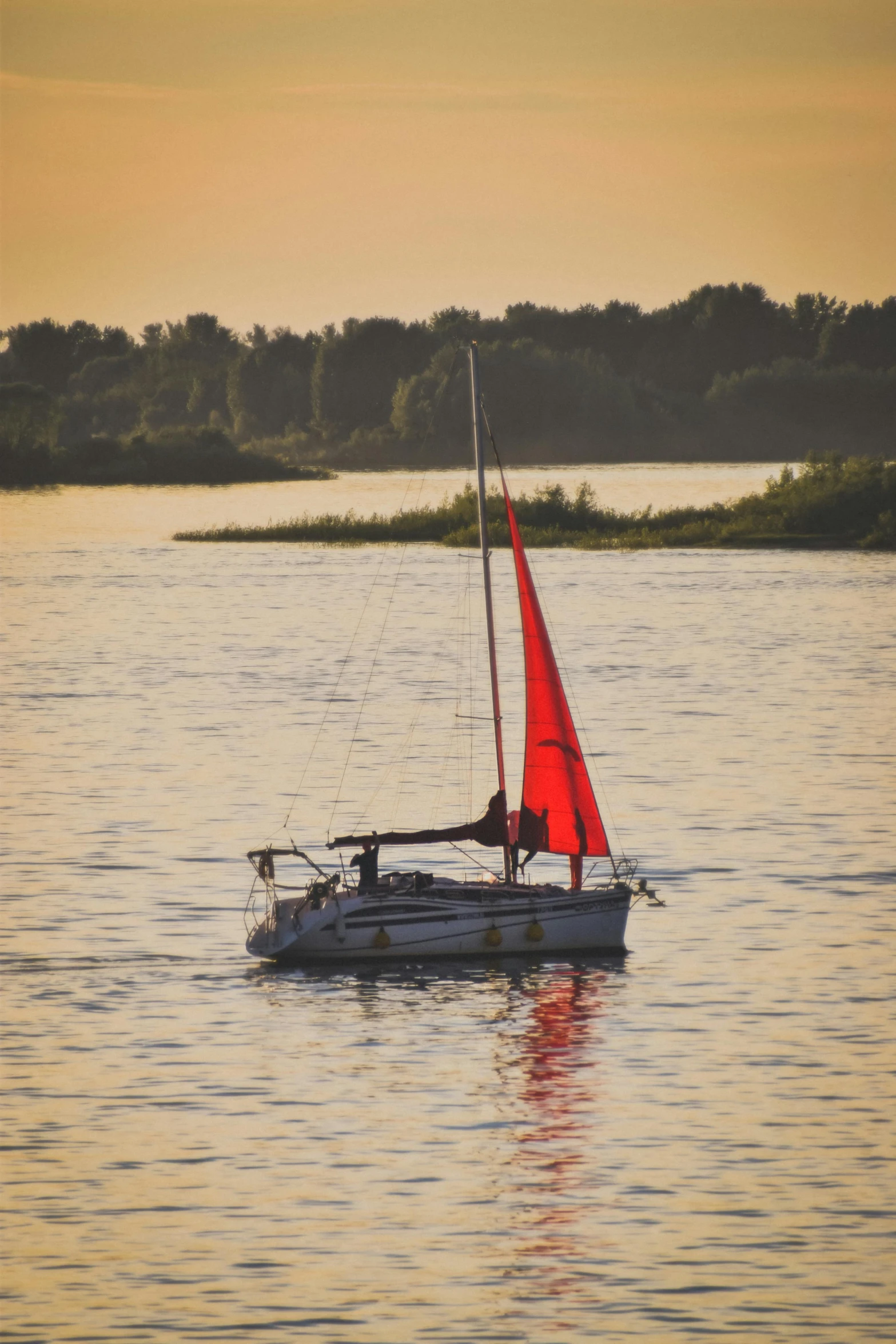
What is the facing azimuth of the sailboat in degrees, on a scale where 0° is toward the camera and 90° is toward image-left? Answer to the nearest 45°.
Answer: approximately 270°
